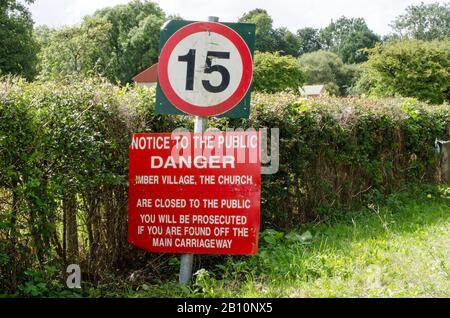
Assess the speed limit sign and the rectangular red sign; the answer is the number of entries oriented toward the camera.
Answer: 2

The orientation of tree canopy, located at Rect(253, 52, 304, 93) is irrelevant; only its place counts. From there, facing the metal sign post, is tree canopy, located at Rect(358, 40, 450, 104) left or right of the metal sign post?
left

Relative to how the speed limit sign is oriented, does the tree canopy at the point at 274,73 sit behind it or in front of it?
behind

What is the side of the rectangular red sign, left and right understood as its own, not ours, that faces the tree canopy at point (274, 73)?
back

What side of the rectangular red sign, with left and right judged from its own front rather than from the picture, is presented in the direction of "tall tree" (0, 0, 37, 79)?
back

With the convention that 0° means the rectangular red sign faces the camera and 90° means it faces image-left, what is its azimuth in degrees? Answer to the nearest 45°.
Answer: approximately 0°
